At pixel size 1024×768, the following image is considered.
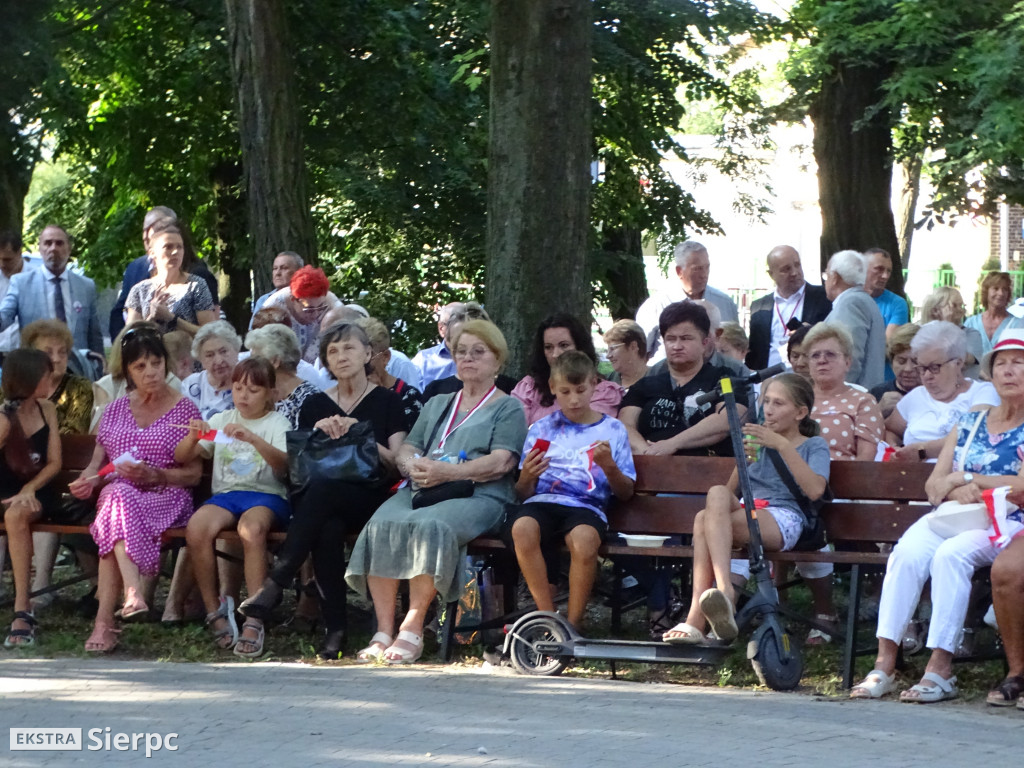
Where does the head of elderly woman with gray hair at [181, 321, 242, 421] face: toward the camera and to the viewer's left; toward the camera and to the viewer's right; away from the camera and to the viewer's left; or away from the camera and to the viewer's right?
toward the camera and to the viewer's right

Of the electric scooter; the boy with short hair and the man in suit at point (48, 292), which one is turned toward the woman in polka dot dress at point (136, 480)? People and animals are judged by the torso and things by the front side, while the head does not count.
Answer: the man in suit

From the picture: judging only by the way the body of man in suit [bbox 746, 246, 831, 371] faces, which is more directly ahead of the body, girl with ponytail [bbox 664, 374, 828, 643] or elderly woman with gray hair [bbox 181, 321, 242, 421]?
the girl with ponytail

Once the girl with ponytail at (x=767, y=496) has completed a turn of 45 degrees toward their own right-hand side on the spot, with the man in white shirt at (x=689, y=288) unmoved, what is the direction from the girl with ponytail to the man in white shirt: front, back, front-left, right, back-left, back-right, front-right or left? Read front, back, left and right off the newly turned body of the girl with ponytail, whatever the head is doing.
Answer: right

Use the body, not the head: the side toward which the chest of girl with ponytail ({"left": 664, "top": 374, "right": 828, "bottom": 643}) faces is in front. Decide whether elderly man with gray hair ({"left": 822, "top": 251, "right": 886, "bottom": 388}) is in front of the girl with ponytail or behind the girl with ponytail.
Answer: behind

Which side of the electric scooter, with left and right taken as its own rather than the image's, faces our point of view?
right

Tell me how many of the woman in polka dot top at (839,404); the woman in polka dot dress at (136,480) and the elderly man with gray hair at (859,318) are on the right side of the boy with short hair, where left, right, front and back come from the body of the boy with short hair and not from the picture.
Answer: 1

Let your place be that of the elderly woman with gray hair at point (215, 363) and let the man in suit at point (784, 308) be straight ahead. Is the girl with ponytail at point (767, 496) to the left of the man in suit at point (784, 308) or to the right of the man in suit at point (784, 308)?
right

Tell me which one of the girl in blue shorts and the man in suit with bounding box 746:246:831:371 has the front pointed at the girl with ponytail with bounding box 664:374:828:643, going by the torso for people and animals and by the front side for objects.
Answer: the man in suit

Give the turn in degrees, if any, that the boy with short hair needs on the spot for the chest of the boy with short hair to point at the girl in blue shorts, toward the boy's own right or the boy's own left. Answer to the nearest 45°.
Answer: approximately 90° to the boy's own right

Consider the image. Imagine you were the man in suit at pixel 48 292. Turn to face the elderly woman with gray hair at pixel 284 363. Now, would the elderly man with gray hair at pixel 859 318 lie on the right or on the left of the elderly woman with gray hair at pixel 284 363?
left

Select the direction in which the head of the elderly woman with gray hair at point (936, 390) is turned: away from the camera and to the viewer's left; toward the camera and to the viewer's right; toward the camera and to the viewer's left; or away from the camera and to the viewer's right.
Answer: toward the camera and to the viewer's left

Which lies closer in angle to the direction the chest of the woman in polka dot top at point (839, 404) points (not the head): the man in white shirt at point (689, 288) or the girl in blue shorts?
the girl in blue shorts

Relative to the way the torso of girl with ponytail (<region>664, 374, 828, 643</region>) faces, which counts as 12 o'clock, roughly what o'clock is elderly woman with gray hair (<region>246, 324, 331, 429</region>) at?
The elderly woman with gray hair is roughly at 2 o'clock from the girl with ponytail.

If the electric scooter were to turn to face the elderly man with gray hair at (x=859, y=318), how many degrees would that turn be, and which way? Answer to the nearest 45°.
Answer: approximately 90° to its left
